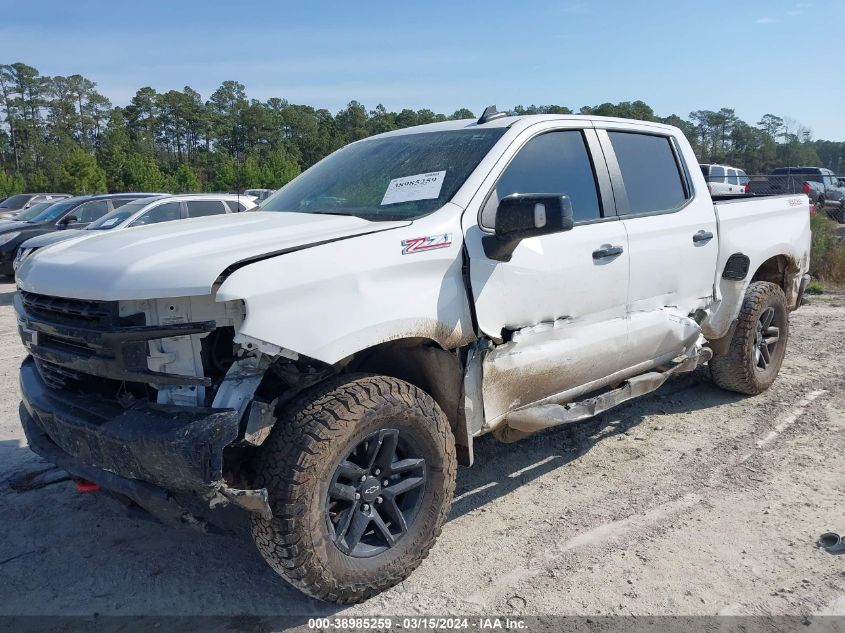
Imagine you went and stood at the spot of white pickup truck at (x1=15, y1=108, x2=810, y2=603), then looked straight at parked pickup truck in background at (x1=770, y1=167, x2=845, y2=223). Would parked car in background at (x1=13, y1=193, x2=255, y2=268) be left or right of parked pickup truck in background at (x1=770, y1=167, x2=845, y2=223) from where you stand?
left

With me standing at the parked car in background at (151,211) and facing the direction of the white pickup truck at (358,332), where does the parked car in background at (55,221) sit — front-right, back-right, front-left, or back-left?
back-right

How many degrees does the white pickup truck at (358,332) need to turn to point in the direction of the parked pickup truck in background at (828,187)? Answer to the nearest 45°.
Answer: approximately 180°

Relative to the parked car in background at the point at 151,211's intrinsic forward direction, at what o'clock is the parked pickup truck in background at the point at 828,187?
the parked pickup truck in background at the point at 828,187 is roughly at 7 o'clock from the parked car in background at the point at 151,211.

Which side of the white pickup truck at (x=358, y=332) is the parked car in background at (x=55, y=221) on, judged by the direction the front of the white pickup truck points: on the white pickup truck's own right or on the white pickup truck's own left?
on the white pickup truck's own right

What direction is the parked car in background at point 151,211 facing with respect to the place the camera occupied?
facing the viewer and to the left of the viewer

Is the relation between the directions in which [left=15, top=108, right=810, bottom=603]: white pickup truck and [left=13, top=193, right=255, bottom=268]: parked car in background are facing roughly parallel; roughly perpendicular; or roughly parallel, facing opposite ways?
roughly parallel

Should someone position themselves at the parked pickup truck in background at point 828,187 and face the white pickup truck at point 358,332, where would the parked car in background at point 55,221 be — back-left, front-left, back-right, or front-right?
front-right

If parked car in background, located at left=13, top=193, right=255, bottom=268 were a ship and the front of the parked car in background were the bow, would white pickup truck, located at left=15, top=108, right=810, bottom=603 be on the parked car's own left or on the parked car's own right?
on the parked car's own left

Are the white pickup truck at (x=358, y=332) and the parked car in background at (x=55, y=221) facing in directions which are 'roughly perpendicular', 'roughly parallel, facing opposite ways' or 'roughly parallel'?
roughly parallel

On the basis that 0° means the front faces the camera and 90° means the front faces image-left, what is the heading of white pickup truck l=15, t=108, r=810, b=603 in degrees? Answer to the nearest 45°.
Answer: approximately 45°
